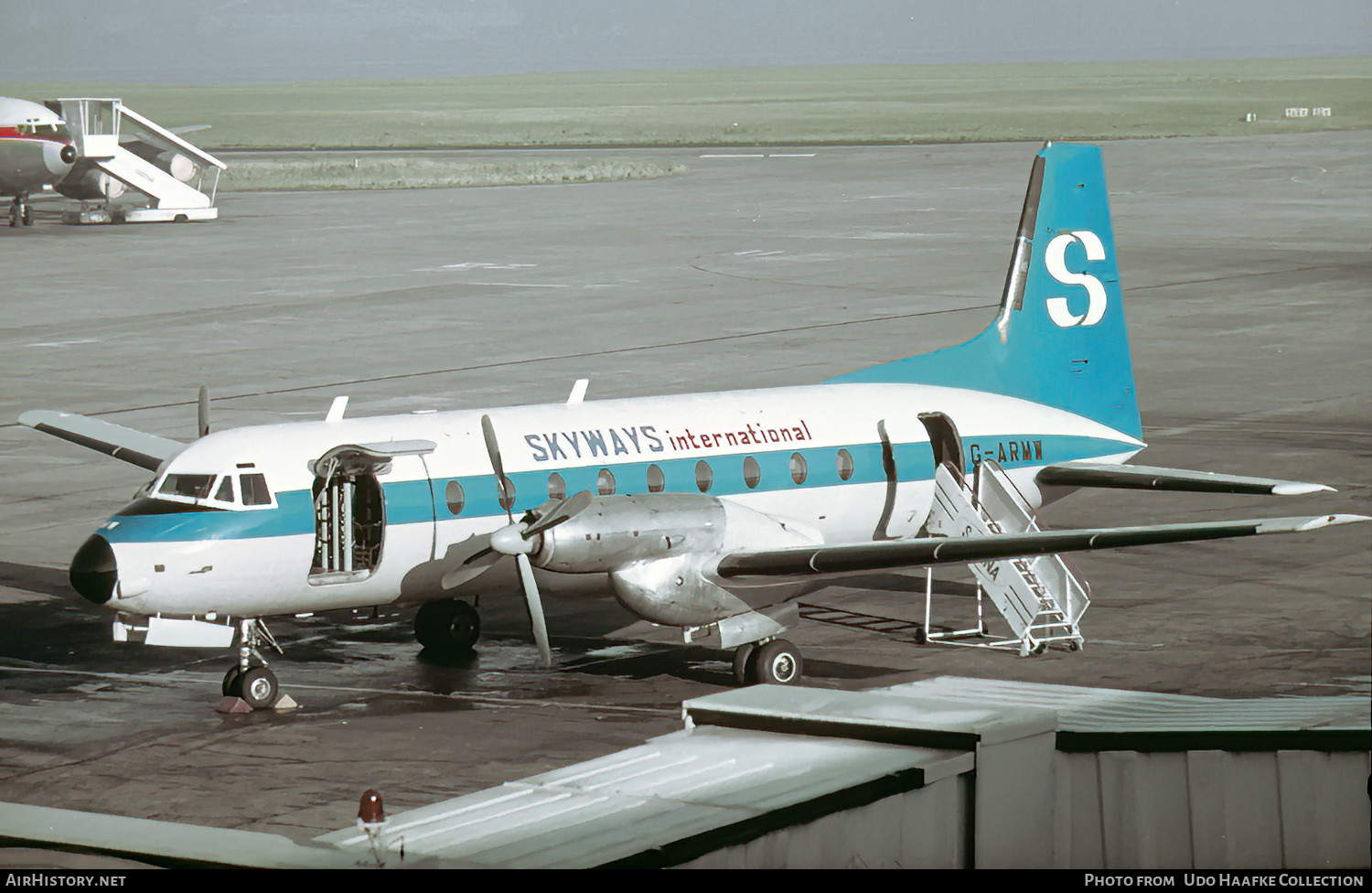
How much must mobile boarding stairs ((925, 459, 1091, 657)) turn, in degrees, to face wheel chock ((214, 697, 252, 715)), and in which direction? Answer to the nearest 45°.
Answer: approximately 90° to its right

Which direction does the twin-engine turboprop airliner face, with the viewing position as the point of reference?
facing the viewer and to the left of the viewer

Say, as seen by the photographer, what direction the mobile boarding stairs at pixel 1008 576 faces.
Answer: facing the viewer and to the right of the viewer

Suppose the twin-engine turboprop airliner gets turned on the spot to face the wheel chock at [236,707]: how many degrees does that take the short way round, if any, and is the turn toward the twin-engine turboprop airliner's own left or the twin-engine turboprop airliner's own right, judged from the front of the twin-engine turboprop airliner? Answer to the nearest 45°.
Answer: approximately 45° to the twin-engine turboprop airliner's own right

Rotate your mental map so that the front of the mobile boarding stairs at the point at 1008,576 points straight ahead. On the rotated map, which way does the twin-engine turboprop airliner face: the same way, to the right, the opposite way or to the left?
to the right
